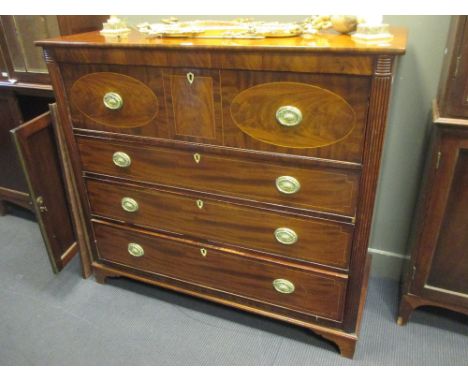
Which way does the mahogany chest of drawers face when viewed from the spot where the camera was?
facing the viewer and to the left of the viewer
